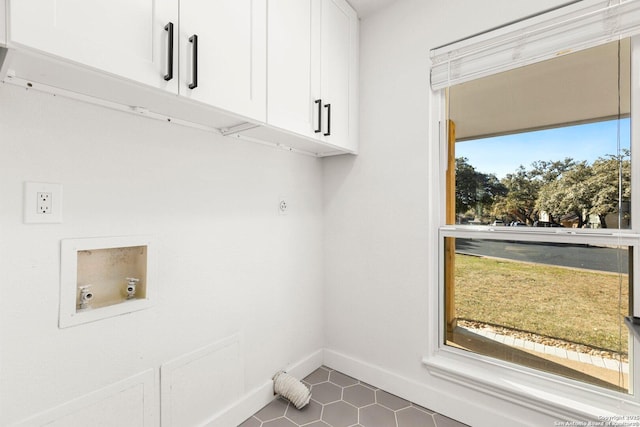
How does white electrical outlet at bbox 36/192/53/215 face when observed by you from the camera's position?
facing the viewer

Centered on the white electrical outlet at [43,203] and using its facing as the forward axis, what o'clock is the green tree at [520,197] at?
The green tree is roughly at 10 o'clock from the white electrical outlet.

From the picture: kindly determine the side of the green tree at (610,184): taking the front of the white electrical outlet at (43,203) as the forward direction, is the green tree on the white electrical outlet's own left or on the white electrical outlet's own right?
on the white electrical outlet's own left

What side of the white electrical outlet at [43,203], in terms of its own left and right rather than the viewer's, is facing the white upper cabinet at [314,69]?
left

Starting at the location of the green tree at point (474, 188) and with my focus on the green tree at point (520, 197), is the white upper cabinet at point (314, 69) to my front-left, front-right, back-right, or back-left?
back-right

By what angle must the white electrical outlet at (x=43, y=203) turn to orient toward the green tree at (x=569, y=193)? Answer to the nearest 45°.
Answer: approximately 45° to its left

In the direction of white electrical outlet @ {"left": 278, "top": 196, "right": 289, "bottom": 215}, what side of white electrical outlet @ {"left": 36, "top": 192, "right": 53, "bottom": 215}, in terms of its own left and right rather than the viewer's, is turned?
left

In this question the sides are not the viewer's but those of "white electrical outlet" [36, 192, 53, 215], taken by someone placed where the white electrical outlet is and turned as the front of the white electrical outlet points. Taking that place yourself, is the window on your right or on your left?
on your left

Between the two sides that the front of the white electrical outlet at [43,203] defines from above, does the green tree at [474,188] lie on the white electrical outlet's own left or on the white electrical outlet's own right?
on the white electrical outlet's own left
